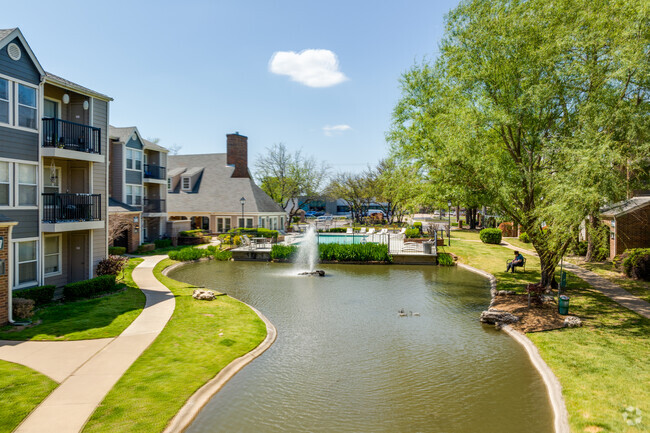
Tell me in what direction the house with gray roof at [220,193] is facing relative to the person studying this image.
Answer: facing the viewer

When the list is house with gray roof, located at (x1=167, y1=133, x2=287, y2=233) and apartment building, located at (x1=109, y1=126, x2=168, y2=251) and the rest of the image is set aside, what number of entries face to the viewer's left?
0

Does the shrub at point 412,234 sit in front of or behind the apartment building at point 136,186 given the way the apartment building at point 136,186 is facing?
in front

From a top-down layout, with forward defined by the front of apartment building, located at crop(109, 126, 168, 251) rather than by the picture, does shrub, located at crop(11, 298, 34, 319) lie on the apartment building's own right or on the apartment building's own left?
on the apartment building's own right

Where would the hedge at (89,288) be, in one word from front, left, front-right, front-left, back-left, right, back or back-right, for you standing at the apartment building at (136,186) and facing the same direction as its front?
front-right

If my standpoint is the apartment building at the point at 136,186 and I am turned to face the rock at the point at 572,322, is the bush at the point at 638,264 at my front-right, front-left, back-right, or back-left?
front-left

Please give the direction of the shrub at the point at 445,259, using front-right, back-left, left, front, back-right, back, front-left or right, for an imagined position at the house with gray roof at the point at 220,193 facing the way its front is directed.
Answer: front-left

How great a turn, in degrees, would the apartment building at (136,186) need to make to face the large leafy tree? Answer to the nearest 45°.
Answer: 0° — it already faces it

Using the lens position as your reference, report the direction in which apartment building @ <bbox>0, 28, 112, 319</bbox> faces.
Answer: facing the viewer and to the right of the viewer

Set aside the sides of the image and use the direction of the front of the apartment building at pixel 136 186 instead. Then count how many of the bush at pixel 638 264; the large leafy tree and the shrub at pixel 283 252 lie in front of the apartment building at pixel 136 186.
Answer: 3

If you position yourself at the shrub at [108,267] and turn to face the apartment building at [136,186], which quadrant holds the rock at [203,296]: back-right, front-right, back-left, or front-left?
back-right

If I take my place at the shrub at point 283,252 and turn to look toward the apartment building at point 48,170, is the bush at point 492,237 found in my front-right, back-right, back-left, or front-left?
back-left

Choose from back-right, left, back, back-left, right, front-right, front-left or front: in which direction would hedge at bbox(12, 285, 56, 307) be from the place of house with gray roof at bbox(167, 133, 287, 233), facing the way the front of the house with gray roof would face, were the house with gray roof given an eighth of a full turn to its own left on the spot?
front-right

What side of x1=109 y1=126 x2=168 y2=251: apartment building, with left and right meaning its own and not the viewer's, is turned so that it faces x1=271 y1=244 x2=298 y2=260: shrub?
front

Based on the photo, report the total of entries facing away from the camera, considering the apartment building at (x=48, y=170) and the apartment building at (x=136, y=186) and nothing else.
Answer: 0

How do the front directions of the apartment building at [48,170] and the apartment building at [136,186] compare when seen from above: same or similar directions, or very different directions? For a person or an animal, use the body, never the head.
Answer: same or similar directions
